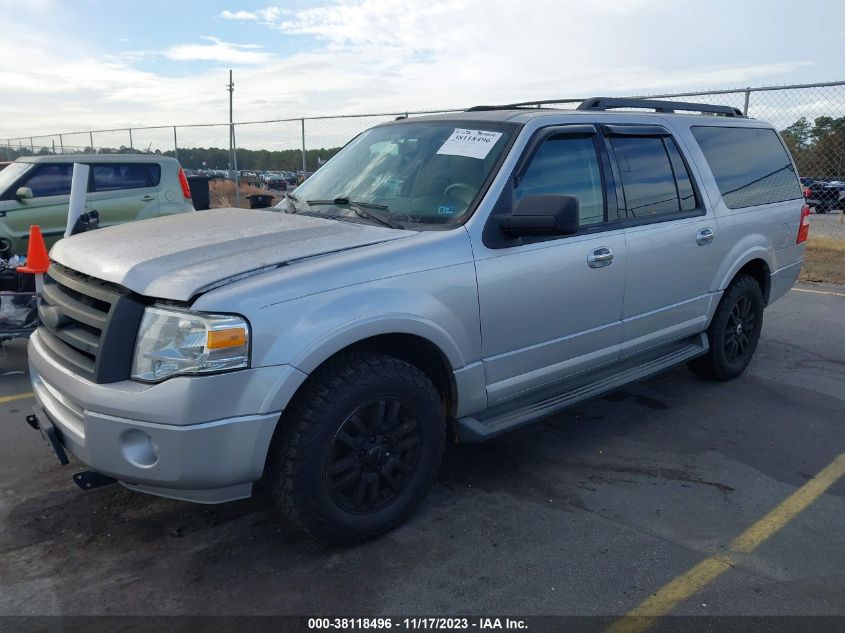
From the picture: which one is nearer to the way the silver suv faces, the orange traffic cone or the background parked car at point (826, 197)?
the orange traffic cone

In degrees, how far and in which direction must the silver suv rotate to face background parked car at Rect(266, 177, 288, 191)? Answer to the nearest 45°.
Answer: approximately 135° to its right

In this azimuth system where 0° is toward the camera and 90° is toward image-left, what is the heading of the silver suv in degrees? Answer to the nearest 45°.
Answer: approximately 45°

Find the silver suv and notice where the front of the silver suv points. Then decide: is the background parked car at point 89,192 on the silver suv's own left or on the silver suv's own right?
on the silver suv's own right

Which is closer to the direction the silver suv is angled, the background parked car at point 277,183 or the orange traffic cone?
the orange traffic cone

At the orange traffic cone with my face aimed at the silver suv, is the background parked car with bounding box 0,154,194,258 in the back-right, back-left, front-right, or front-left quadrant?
back-left

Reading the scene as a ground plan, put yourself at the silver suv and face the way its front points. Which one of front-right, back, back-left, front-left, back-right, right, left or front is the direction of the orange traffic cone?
right

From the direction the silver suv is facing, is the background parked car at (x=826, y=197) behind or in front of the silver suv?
behind
